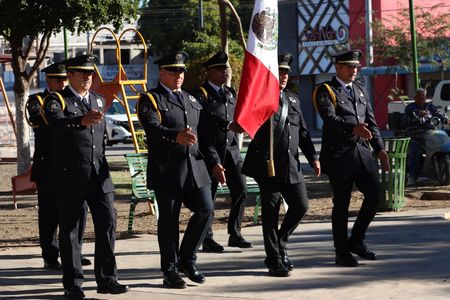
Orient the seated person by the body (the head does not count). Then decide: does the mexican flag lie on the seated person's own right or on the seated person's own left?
on the seated person's own right

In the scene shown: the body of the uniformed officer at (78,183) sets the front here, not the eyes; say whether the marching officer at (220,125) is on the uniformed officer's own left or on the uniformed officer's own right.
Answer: on the uniformed officer's own left

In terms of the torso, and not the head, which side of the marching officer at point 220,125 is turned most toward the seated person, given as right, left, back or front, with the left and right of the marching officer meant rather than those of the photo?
left

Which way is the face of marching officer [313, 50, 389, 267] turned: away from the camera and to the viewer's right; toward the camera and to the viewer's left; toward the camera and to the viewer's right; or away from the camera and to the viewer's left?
toward the camera and to the viewer's right

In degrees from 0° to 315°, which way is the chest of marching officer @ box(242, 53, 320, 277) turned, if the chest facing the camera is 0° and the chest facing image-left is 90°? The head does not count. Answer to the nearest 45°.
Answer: approximately 315°

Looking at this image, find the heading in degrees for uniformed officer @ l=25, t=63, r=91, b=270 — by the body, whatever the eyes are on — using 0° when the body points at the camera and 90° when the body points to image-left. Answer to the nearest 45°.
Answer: approximately 315°

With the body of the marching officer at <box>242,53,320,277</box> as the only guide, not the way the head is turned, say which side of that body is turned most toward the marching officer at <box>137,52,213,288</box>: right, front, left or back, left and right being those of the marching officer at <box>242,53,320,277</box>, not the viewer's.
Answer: right

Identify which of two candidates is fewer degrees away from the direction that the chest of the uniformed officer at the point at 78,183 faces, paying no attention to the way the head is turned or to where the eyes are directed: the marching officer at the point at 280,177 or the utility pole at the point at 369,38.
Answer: the marching officer

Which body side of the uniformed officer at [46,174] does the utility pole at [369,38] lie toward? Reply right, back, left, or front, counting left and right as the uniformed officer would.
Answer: left
